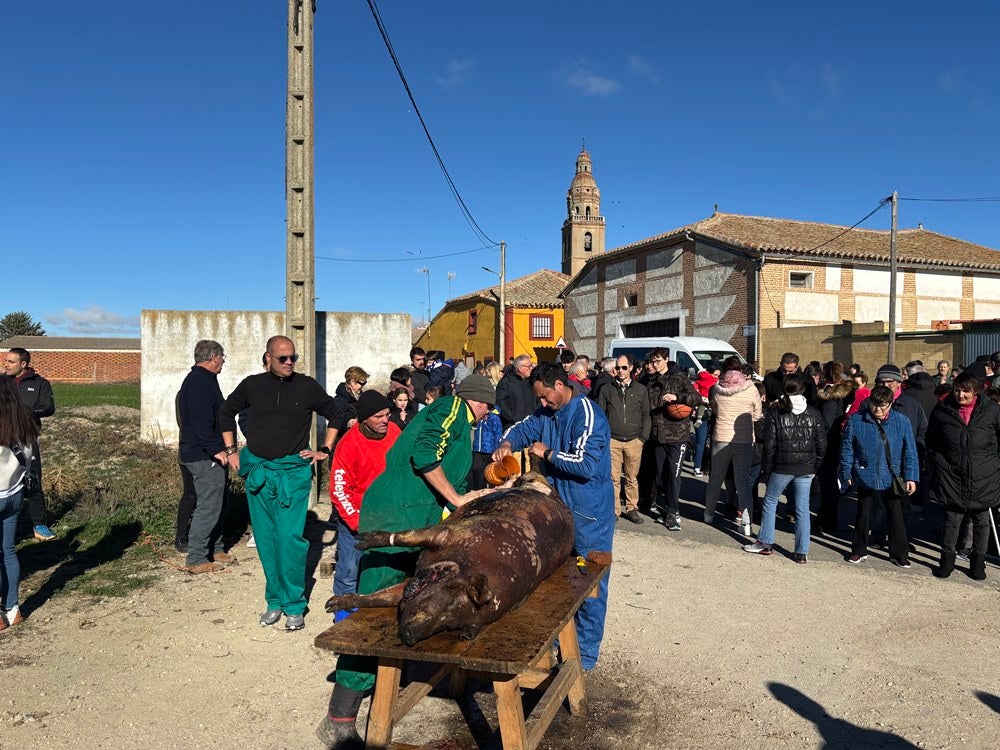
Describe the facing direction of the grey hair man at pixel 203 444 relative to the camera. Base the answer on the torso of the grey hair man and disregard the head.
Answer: to the viewer's right

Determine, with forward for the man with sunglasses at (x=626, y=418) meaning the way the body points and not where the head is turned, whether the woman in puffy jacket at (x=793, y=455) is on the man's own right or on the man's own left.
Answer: on the man's own left

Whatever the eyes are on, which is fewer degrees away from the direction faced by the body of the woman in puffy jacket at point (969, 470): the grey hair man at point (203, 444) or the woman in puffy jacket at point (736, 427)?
the grey hair man

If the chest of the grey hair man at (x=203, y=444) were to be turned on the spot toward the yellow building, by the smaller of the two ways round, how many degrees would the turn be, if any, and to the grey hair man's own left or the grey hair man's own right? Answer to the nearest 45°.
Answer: approximately 45° to the grey hair man's own left

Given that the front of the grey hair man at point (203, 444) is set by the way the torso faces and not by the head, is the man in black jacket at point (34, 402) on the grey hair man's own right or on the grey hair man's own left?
on the grey hair man's own left

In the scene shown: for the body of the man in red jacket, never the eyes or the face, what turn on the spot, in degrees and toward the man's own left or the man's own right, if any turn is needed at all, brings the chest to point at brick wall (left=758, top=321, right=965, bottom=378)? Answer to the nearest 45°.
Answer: approximately 90° to the man's own left

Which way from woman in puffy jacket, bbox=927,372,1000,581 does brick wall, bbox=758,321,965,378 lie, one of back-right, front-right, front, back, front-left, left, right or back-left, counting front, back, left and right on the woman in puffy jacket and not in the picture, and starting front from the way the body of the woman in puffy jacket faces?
back

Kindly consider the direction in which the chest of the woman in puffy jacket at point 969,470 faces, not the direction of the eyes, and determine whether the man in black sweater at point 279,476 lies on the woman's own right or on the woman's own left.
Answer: on the woman's own right
